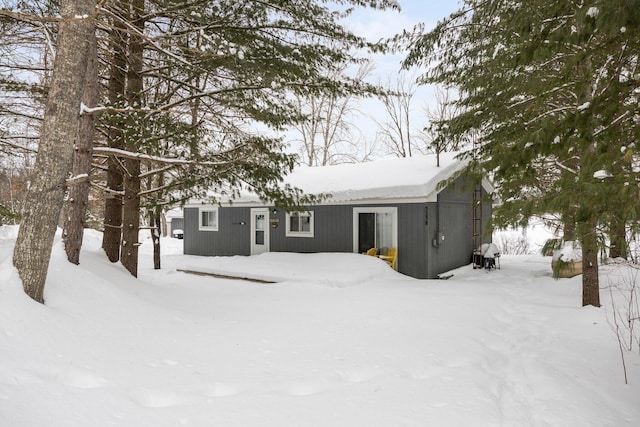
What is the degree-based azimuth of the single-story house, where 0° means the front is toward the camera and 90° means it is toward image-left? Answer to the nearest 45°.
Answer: approximately 45°

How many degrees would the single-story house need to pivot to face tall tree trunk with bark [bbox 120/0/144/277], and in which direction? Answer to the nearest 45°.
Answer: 0° — it already faces it

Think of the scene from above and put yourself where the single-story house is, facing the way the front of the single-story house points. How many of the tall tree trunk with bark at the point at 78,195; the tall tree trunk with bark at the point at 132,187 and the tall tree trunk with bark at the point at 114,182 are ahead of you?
3

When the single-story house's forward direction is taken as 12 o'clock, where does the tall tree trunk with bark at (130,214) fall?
The tall tree trunk with bark is roughly at 12 o'clock from the single-story house.
